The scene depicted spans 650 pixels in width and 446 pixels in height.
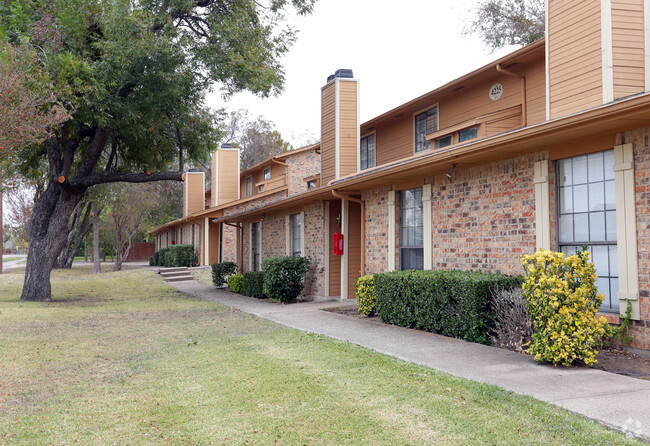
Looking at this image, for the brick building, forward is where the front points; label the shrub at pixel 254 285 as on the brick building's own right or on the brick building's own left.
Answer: on the brick building's own right

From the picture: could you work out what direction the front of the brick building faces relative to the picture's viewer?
facing the viewer and to the left of the viewer

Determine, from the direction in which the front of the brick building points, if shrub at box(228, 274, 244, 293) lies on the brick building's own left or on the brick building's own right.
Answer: on the brick building's own right

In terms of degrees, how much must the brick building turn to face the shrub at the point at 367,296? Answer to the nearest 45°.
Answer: approximately 90° to its right

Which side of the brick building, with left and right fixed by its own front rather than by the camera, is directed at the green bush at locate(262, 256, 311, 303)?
front

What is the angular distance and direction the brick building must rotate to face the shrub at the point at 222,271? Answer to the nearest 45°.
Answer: approximately 90° to its right
